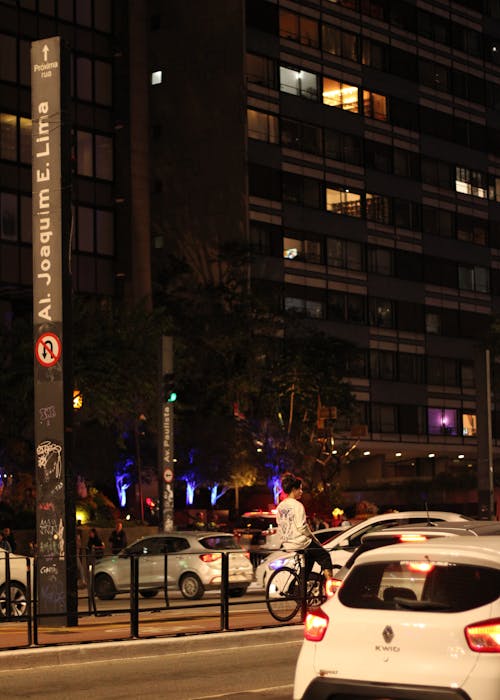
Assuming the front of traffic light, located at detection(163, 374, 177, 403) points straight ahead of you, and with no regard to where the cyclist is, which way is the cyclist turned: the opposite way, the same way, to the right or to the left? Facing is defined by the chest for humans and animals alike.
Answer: to the left

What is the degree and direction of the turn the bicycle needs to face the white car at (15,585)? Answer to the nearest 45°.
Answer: approximately 135° to its left

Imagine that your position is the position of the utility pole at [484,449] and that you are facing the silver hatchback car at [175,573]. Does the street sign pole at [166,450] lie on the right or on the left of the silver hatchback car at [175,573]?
right

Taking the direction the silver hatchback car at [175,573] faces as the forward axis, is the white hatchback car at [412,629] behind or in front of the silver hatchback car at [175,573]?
behind

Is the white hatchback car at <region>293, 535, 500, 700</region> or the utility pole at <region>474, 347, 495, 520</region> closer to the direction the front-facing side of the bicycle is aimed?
the utility pole

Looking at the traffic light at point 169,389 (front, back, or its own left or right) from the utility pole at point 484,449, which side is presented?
left

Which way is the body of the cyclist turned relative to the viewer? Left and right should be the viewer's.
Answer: facing away from the viewer and to the right of the viewer

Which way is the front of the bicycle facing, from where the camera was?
facing away from the viewer and to the right of the viewer
